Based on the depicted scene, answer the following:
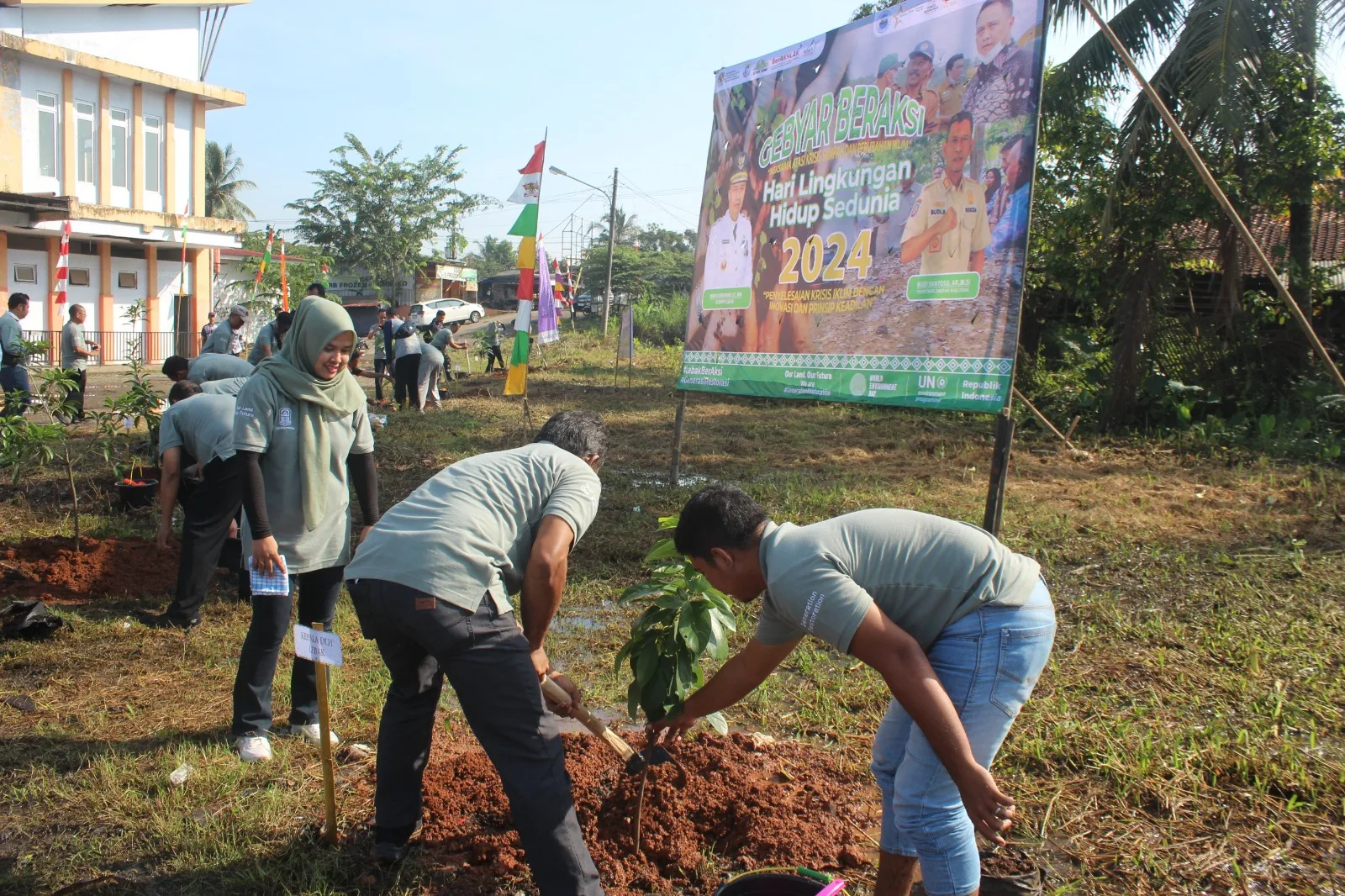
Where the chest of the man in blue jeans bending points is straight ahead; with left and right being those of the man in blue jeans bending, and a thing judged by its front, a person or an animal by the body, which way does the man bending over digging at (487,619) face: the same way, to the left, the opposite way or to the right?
to the right

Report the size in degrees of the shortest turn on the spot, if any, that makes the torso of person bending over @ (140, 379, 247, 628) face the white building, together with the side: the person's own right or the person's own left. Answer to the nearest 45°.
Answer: approximately 90° to the person's own right

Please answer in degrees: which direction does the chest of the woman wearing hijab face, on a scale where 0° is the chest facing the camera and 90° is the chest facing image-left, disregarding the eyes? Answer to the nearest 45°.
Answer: approximately 315°

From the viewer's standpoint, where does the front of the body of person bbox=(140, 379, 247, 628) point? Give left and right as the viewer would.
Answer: facing to the left of the viewer

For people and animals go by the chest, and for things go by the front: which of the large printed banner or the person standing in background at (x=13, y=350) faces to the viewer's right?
the person standing in background

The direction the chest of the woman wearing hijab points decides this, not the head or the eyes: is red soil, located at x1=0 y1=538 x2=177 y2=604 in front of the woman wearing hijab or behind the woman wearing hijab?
behind

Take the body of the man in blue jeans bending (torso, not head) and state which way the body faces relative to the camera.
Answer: to the viewer's left

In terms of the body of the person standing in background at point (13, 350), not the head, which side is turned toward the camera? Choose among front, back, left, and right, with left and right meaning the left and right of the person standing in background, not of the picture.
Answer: right

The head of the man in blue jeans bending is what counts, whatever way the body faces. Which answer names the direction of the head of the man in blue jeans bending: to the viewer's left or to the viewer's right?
to the viewer's left

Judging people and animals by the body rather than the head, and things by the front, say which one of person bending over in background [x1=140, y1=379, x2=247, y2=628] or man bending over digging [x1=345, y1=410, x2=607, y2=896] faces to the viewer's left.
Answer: the person bending over in background

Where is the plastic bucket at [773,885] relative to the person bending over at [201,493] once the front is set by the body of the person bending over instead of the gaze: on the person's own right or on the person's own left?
on the person's own left
